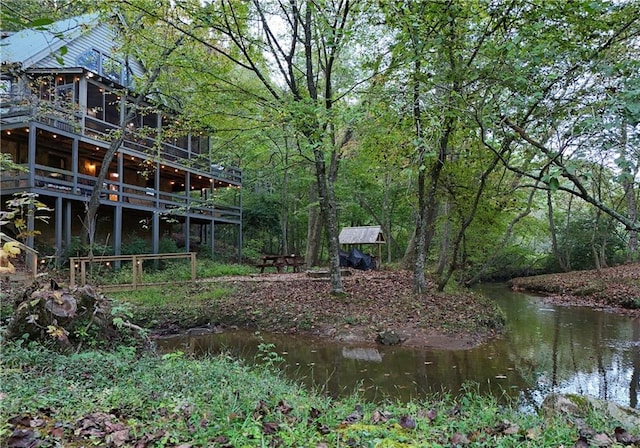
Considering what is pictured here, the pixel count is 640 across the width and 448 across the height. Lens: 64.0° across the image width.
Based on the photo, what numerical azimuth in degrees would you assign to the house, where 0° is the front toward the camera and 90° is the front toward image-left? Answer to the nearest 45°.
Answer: approximately 315°

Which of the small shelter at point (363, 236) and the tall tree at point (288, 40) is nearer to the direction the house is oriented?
the tall tree

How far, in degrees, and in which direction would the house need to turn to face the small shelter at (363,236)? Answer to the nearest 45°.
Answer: approximately 45° to its left

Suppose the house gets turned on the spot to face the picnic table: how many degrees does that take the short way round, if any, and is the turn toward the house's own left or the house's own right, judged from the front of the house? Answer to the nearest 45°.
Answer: approximately 45° to the house's own left

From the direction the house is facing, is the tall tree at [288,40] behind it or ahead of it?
ahead
